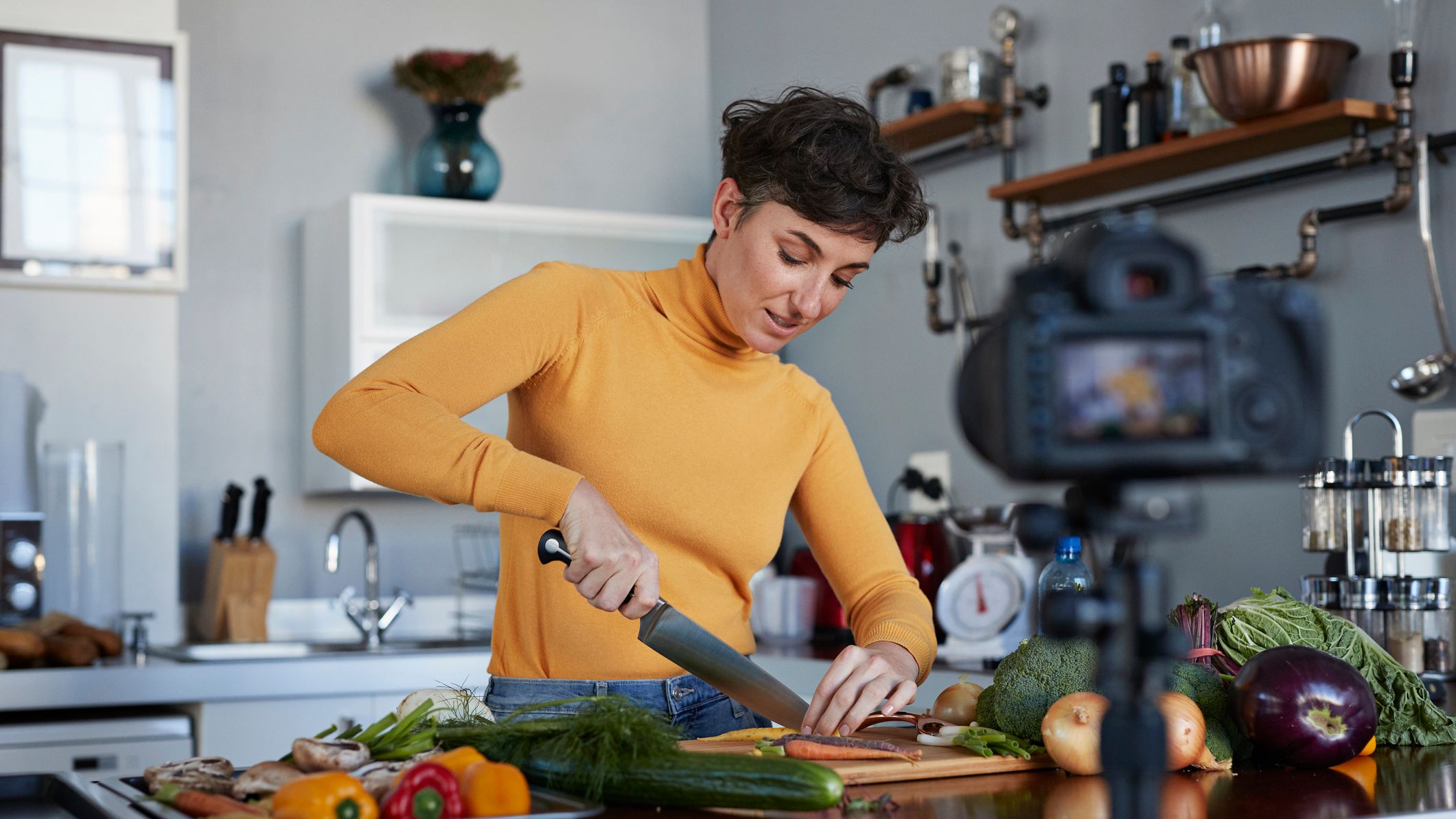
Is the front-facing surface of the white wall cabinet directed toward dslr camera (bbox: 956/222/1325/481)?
yes

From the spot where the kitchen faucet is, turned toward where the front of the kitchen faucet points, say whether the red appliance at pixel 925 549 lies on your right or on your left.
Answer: on your left

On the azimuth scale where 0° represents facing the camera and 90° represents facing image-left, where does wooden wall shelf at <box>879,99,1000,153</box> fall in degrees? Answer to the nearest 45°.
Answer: approximately 45°

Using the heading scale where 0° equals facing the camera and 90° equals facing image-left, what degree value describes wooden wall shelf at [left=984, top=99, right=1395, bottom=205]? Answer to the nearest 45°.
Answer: approximately 45°

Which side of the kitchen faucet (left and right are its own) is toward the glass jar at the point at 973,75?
left

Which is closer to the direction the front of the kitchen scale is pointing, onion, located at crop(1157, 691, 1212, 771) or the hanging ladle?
the onion

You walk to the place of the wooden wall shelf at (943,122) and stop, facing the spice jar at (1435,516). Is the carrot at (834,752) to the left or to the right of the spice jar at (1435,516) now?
right

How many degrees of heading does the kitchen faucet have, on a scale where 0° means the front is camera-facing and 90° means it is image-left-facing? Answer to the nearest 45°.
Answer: approximately 45°
